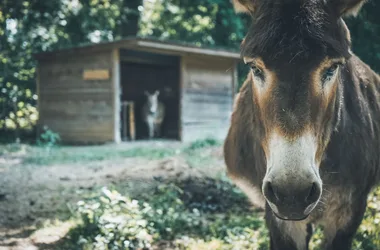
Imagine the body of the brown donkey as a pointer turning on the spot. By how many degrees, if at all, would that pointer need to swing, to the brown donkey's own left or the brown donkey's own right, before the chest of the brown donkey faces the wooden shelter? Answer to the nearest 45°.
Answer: approximately 135° to the brown donkey's own right

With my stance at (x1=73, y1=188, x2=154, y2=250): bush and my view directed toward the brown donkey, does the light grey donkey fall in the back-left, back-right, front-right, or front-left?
back-left

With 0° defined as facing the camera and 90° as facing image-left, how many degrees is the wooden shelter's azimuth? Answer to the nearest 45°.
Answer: approximately 315°

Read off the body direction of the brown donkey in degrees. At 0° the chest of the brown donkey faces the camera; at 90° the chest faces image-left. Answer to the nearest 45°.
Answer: approximately 0°

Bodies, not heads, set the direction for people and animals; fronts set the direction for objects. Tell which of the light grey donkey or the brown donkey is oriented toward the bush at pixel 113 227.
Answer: the light grey donkey

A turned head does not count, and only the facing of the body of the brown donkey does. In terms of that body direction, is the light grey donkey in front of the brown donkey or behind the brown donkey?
behind

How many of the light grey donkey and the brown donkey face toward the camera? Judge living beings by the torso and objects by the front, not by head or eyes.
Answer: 2

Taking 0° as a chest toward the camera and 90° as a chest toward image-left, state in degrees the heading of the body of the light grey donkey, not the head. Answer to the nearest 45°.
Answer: approximately 0°

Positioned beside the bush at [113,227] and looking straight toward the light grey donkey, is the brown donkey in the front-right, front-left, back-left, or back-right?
back-right
